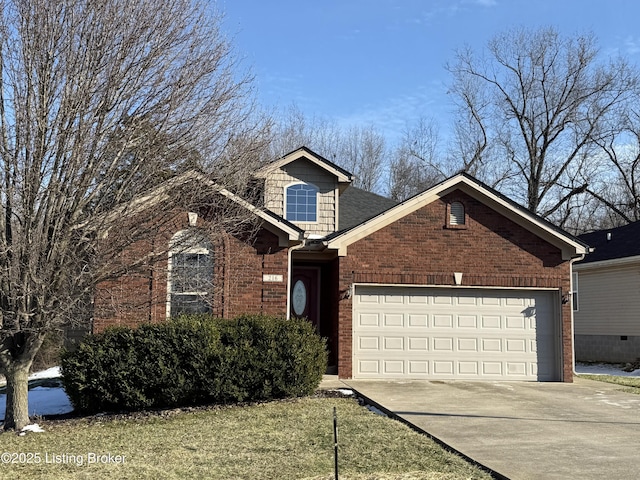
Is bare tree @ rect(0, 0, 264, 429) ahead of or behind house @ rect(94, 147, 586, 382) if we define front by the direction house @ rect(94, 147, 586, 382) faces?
ahead

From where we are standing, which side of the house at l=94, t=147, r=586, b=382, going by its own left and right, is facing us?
front

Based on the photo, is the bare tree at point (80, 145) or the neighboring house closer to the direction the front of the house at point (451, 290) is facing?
the bare tree

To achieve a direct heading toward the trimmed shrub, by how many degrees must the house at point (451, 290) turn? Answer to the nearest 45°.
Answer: approximately 45° to its right

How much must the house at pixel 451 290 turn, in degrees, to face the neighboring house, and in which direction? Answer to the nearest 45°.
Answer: approximately 135° to its left
